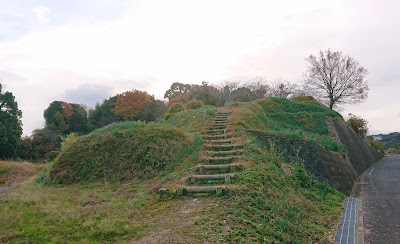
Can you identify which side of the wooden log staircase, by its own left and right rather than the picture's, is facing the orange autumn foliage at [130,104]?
back

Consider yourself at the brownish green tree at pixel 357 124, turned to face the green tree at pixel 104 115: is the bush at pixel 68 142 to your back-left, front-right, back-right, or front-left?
front-left

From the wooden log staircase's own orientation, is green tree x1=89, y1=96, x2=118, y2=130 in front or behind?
behind

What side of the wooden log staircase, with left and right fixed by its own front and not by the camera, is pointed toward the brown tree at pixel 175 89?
back

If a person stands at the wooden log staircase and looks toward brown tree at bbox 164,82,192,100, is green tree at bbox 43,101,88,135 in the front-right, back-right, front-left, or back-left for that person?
front-left

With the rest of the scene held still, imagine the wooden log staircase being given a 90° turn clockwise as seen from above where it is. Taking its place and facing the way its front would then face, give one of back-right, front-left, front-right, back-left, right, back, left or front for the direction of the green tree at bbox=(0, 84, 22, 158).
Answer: front-right

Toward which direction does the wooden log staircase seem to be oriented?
toward the camera

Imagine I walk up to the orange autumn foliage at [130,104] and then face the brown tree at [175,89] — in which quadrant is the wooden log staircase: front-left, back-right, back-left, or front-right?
back-right
